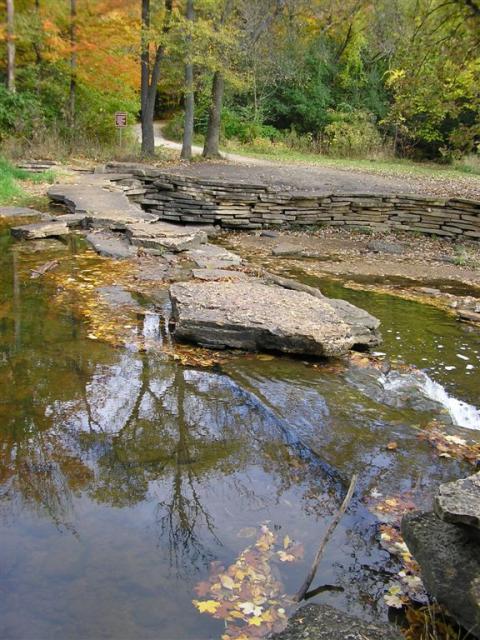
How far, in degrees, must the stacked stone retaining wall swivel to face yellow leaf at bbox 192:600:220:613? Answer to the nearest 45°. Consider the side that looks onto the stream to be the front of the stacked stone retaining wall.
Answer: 0° — it already faces it

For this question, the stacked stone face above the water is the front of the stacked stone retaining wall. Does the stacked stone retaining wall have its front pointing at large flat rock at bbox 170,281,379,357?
yes

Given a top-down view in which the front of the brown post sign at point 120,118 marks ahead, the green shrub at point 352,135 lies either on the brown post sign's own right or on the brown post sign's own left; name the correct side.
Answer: on the brown post sign's own left

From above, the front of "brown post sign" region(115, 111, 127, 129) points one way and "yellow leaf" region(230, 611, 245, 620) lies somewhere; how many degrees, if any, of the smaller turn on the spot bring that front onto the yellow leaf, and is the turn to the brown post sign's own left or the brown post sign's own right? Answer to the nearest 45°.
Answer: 0° — it already faces it

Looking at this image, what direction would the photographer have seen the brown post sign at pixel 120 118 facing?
facing the viewer

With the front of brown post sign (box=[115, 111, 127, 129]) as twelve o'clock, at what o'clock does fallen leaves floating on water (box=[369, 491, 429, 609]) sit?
The fallen leaves floating on water is roughly at 12 o'clock from the brown post sign.

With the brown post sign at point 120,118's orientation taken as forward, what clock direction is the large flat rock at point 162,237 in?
The large flat rock is roughly at 12 o'clock from the brown post sign.

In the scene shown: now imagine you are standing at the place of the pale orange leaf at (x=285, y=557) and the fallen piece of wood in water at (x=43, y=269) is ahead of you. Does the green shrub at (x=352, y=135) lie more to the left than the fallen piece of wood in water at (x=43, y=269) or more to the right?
right

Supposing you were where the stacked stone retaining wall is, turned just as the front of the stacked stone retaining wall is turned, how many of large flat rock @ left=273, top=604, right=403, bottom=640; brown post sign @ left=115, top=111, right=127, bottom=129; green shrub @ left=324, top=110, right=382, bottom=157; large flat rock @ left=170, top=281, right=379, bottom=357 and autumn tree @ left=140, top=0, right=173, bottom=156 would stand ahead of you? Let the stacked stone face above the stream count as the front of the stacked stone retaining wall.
2

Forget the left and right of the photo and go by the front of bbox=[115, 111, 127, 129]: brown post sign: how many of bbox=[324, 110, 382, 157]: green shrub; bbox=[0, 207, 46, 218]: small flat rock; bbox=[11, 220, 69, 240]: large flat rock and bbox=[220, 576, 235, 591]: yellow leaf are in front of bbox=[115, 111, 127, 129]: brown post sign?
3

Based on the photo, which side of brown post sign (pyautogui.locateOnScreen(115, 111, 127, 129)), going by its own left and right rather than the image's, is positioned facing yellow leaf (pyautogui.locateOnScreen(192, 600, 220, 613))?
front

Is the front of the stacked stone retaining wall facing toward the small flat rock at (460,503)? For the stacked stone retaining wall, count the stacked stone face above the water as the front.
yes

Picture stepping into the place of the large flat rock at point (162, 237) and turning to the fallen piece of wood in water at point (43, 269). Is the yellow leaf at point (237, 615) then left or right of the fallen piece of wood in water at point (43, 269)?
left

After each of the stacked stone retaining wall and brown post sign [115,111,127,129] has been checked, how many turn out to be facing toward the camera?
2

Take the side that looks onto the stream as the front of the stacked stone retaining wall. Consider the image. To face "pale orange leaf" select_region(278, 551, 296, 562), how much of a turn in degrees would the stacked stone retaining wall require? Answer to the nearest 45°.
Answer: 0° — it already faces it

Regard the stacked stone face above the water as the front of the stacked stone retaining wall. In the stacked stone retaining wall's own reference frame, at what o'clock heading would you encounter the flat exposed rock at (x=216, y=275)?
The flat exposed rock is roughly at 12 o'clock from the stacked stone retaining wall.
